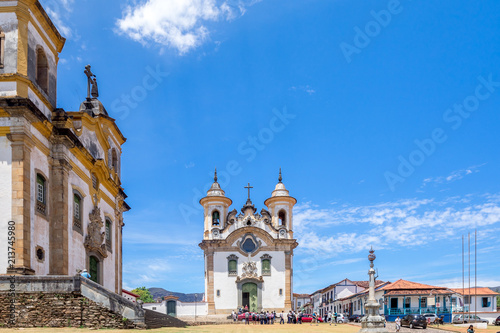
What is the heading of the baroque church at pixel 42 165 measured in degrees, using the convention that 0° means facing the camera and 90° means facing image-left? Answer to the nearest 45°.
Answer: approximately 315°

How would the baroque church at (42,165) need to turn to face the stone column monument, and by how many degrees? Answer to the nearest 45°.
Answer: approximately 45° to its left

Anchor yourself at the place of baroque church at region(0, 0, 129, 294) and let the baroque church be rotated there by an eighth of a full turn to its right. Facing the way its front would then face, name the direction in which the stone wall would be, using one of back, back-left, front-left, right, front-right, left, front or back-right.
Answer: front
